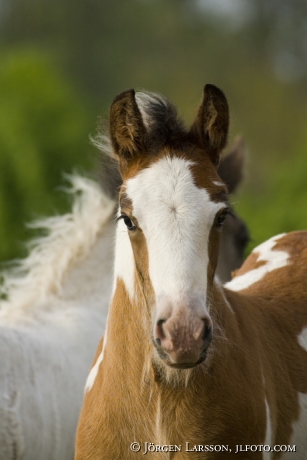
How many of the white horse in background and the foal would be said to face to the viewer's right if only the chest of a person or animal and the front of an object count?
1

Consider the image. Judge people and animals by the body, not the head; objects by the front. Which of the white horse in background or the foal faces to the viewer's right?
the white horse in background

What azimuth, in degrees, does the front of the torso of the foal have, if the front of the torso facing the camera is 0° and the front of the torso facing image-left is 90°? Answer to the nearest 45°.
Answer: approximately 45°

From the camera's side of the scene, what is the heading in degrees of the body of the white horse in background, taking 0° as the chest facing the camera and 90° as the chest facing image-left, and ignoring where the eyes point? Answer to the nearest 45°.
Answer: approximately 270°

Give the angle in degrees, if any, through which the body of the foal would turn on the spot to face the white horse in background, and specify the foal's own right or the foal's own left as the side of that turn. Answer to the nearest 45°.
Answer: approximately 90° to the foal's own right
